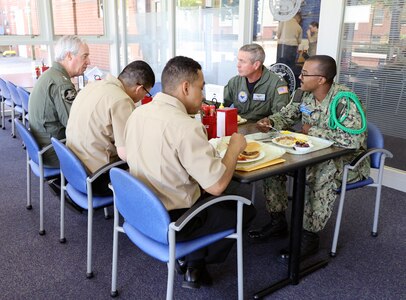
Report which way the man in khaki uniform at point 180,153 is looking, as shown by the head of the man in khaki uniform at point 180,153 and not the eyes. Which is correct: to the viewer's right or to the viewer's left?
to the viewer's right

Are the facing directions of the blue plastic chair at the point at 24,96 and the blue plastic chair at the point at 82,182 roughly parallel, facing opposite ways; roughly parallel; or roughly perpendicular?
roughly parallel

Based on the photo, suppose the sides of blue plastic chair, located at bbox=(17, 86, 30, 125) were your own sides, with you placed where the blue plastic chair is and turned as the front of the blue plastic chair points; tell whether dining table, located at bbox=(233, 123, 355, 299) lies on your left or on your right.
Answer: on your right

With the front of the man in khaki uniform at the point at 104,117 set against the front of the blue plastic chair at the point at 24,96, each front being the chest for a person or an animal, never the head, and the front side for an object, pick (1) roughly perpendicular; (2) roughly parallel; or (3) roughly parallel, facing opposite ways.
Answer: roughly parallel

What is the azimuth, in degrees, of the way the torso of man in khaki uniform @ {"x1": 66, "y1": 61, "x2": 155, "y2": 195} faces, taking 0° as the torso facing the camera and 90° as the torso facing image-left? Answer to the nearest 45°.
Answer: approximately 225°

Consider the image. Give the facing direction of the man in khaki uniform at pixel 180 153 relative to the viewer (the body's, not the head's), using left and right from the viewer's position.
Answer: facing away from the viewer and to the right of the viewer

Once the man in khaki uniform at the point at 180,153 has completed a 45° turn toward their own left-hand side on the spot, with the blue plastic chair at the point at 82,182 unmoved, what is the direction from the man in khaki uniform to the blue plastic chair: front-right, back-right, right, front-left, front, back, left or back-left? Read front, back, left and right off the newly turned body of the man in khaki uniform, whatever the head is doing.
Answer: front-left

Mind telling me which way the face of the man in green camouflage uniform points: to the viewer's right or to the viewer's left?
to the viewer's left

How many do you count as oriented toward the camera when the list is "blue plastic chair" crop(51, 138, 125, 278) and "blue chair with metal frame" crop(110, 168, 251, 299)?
0

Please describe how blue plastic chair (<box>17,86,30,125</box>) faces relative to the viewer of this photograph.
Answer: facing away from the viewer and to the right of the viewer

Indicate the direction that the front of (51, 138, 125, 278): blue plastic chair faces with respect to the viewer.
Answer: facing away from the viewer and to the right of the viewer

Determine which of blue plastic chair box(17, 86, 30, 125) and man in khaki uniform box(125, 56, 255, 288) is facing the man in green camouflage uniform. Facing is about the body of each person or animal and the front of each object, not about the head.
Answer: the man in khaki uniform

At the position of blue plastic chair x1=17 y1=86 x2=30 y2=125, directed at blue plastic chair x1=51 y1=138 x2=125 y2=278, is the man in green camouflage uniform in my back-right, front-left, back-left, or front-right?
front-left
